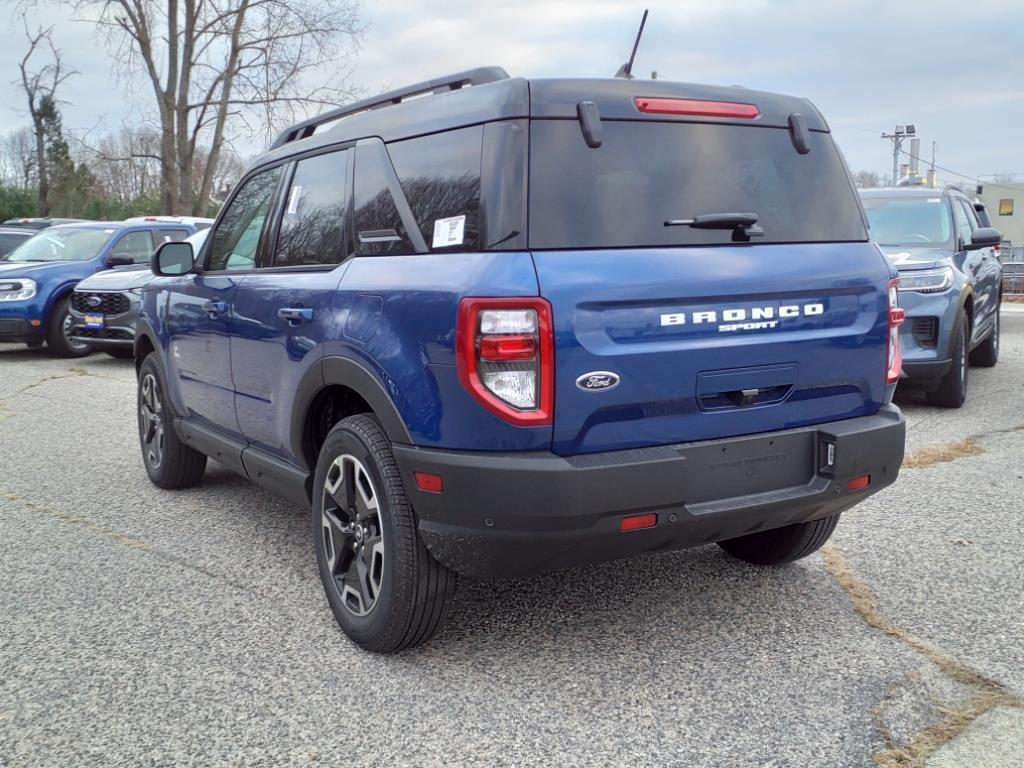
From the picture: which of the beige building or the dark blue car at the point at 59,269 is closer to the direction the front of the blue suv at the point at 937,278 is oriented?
the dark blue car

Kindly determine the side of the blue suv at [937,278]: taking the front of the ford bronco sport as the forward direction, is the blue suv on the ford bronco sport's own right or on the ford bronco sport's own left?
on the ford bronco sport's own right

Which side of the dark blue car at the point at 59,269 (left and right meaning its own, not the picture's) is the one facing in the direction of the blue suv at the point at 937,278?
left

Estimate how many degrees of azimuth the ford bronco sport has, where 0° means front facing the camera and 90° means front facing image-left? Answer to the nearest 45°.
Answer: approximately 135°

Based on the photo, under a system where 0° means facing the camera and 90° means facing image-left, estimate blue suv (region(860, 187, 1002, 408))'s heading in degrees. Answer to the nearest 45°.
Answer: approximately 45°

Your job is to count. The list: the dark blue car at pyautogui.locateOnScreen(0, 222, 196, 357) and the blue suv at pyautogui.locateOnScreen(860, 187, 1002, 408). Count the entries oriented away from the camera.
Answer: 0

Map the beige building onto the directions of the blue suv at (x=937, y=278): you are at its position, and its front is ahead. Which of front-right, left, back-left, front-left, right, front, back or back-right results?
back-right

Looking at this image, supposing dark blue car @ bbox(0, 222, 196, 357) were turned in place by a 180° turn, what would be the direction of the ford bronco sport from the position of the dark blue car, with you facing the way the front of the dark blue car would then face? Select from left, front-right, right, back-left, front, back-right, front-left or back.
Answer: back-right

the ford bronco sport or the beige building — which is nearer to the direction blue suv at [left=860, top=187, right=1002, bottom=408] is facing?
the ford bronco sport
